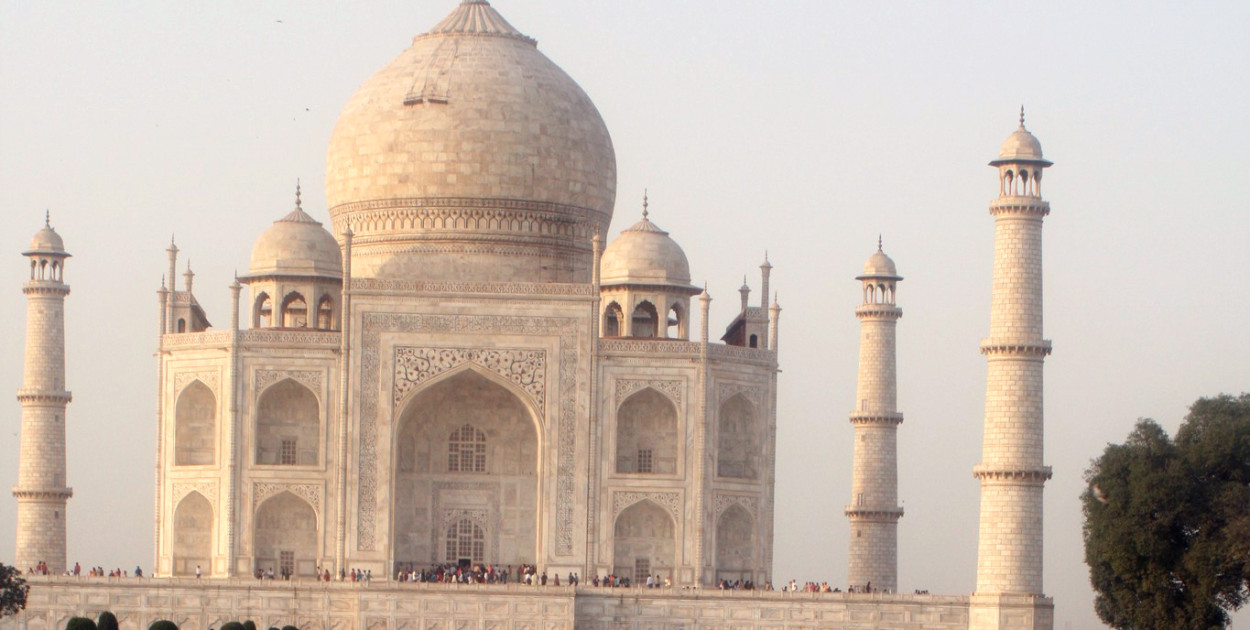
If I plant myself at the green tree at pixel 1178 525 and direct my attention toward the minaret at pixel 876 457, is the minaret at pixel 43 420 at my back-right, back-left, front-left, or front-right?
front-left

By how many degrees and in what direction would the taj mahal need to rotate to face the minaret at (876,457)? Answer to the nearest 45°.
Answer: approximately 135° to its left

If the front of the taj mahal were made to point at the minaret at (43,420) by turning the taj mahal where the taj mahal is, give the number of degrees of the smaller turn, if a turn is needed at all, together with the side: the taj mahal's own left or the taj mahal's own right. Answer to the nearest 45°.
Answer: approximately 90° to the taj mahal's own right

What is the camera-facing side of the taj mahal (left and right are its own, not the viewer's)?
front

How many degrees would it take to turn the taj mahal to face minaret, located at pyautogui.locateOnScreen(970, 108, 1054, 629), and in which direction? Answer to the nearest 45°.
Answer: approximately 45° to its left

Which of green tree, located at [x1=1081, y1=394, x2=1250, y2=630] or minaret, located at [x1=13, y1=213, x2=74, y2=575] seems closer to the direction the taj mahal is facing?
the green tree
